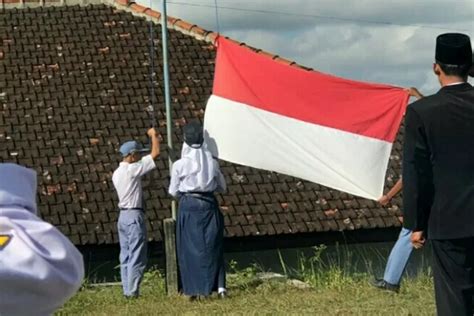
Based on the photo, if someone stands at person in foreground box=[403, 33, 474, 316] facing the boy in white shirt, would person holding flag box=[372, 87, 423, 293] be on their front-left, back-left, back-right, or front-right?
front-right

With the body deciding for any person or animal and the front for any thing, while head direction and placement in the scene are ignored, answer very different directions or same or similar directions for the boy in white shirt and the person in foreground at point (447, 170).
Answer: same or similar directions

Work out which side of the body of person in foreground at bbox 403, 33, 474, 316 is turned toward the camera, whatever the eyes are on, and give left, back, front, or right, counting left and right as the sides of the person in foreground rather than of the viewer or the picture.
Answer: back

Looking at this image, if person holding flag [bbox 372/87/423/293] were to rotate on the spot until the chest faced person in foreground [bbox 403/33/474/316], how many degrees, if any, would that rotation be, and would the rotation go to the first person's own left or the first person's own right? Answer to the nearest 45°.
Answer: approximately 90° to the first person's own left

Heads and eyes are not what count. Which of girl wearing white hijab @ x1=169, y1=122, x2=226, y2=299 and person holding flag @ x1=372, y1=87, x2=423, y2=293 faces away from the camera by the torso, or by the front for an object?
the girl wearing white hijab

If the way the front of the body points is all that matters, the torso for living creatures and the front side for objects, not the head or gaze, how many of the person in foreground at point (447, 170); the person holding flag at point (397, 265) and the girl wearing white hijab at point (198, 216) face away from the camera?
2

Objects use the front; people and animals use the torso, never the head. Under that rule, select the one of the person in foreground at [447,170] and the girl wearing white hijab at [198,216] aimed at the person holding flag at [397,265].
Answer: the person in foreground at [447,170]

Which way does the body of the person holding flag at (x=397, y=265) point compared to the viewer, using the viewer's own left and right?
facing to the left of the viewer

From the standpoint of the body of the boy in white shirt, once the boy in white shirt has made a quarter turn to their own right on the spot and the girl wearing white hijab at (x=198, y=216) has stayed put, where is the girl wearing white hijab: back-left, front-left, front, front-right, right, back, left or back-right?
front

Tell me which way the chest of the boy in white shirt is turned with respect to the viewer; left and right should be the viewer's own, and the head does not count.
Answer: facing away from the viewer and to the right of the viewer

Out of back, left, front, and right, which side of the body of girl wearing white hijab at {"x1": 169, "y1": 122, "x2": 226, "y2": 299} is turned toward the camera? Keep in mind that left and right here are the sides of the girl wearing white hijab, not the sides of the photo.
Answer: back

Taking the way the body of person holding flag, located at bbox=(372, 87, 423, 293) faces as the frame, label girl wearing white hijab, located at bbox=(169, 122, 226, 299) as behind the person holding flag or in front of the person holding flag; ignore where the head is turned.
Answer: in front
